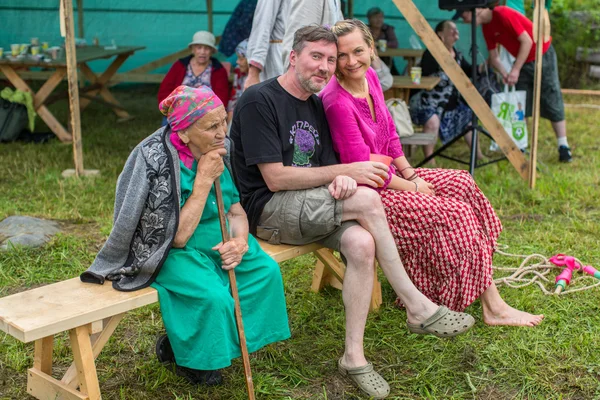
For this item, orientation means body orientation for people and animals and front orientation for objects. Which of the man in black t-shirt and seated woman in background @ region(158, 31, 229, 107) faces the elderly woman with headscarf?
the seated woman in background

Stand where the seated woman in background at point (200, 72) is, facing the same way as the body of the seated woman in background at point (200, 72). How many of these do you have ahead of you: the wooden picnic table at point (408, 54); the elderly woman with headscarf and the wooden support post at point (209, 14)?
1

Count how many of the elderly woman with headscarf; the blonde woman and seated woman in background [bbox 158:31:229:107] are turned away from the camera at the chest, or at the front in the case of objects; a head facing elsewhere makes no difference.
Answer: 0

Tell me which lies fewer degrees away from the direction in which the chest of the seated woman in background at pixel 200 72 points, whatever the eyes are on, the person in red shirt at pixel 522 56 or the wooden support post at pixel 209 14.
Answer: the person in red shirt

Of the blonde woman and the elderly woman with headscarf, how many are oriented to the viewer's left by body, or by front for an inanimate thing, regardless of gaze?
0

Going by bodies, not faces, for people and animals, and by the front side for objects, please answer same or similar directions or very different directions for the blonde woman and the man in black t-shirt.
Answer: same or similar directions

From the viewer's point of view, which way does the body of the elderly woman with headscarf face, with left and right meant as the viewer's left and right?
facing the viewer and to the right of the viewer

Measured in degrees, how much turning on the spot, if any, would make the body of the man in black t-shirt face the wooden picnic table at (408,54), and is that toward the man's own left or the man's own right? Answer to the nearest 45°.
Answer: approximately 135° to the man's own left

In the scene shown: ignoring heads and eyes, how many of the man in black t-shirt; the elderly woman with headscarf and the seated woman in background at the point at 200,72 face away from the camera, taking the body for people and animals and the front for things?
0

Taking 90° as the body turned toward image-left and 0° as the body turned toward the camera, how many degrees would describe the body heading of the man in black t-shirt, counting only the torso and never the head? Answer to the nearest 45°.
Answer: approximately 315°

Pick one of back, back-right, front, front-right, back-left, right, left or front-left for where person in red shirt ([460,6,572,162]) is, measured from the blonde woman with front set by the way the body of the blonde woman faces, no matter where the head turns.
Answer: back-left

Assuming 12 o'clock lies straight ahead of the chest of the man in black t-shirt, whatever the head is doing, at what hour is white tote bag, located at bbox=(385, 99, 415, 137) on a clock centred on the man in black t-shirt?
The white tote bag is roughly at 8 o'clock from the man in black t-shirt.

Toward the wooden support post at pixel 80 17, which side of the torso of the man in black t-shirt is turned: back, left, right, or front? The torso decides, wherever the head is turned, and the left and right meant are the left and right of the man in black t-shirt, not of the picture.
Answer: back

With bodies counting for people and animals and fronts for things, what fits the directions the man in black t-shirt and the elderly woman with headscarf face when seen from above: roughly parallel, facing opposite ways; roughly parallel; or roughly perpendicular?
roughly parallel

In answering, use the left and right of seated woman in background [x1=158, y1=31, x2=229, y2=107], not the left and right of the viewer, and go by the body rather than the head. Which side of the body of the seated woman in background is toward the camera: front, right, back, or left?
front
